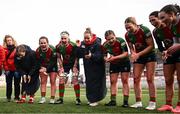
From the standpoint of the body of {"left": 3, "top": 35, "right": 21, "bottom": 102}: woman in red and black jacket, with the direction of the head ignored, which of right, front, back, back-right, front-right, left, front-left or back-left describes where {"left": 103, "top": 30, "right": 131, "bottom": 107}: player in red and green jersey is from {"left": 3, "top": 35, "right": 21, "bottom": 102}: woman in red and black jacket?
front-left

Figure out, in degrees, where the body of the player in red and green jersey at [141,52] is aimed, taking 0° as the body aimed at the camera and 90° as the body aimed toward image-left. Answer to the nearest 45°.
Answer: approximately 45°

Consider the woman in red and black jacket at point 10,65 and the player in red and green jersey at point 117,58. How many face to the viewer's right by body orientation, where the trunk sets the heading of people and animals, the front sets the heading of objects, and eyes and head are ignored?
0

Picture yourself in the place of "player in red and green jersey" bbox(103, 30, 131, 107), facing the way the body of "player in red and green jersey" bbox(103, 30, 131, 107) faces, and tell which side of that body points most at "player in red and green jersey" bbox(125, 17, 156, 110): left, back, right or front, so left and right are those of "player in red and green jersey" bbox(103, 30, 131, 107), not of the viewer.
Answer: left

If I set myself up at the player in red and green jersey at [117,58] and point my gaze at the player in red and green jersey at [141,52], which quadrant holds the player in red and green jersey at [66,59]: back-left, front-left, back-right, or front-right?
back-right

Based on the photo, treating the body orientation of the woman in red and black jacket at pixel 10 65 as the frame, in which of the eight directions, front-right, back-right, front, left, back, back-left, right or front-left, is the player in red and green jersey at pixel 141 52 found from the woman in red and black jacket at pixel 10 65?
front-left

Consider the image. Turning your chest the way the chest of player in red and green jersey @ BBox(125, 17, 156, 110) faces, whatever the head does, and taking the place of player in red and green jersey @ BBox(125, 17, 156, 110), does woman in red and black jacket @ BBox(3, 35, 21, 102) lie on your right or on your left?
on your right

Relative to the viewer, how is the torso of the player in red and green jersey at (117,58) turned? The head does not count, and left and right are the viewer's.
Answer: facing the viewer and to the left of the viewer

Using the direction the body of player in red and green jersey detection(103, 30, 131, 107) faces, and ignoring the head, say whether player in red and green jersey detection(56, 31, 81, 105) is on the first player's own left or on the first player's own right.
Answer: on the first player's own right

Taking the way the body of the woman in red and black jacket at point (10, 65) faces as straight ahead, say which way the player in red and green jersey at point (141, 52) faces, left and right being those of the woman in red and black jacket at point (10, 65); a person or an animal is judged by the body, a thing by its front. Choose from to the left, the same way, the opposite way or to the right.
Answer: to the right

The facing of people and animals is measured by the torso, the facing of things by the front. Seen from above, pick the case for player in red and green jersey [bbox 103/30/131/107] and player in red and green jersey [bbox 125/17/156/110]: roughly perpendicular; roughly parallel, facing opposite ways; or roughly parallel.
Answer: roughly parallel

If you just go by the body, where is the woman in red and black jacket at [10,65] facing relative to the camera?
toward the camera
